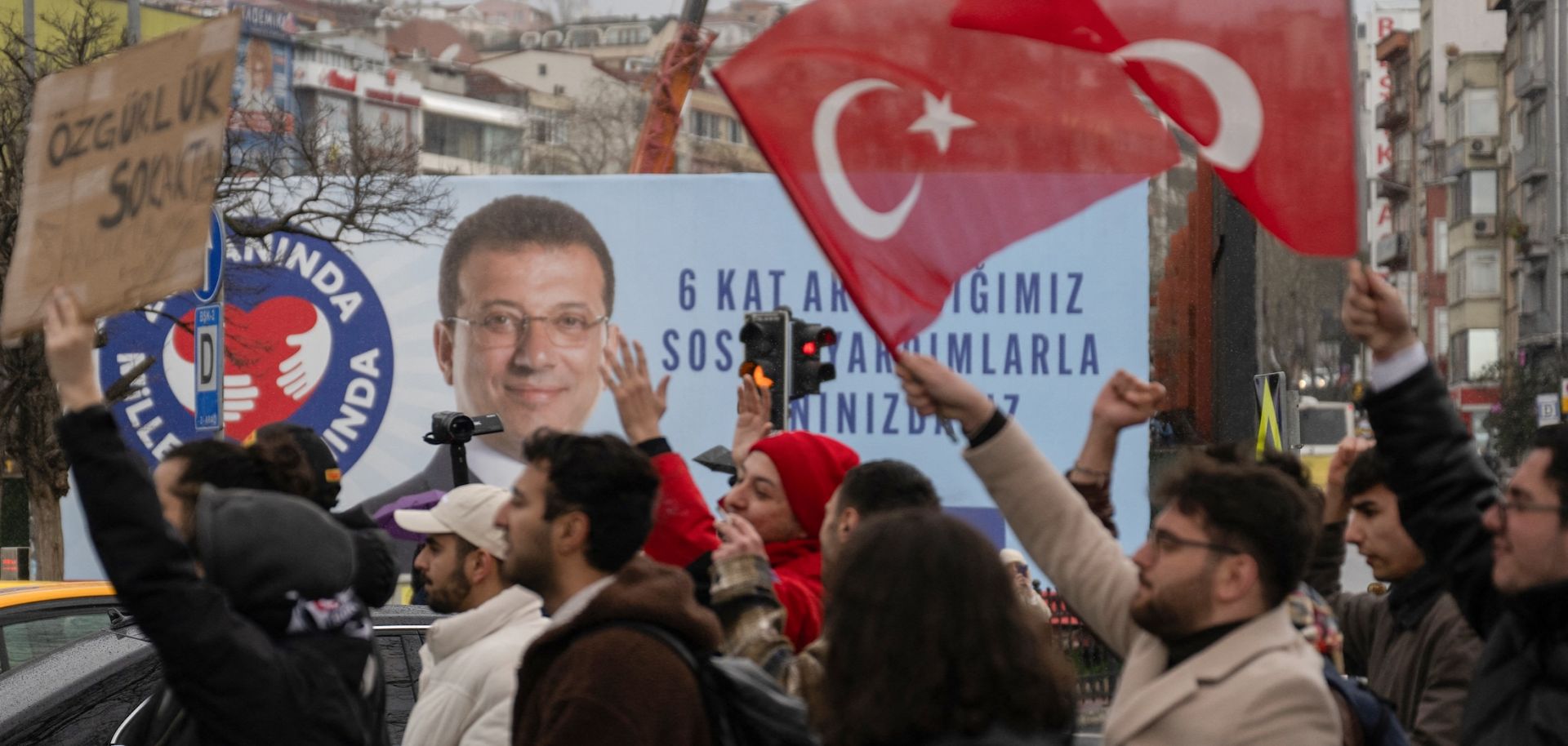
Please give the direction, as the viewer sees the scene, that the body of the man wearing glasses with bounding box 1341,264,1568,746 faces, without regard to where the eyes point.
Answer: to the viewer's left

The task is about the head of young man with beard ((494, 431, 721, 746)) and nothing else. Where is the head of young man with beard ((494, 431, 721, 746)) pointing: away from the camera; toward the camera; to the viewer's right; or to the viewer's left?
to the viewer's left

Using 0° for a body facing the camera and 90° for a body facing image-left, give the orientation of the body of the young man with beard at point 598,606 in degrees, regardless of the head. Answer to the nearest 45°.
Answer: approximately 90°

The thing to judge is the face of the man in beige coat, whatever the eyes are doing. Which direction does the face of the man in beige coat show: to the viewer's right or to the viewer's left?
to the viewer's left

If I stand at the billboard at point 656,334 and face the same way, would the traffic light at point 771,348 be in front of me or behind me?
in front

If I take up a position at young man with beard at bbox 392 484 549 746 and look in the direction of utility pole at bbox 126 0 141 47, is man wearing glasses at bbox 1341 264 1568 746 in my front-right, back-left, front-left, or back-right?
back-right

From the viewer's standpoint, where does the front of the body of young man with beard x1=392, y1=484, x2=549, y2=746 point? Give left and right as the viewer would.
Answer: facing to the left of the viewer

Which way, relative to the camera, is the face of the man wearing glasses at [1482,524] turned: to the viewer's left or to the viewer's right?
to the viewer's left

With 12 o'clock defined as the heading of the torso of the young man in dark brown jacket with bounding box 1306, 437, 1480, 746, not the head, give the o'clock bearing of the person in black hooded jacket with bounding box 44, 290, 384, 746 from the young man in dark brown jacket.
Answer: The person in black hooded jacket is roughly at 12 o'clock from the young man in dark brown jacket.

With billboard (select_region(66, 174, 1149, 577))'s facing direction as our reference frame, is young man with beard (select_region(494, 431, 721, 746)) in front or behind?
in front

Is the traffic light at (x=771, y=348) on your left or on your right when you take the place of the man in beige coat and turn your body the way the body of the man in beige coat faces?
on your right

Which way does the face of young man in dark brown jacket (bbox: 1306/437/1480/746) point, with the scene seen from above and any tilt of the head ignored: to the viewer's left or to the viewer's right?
to the viewer's left
